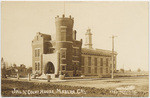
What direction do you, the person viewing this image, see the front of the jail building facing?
facing the viewer and to the left of the viewer
